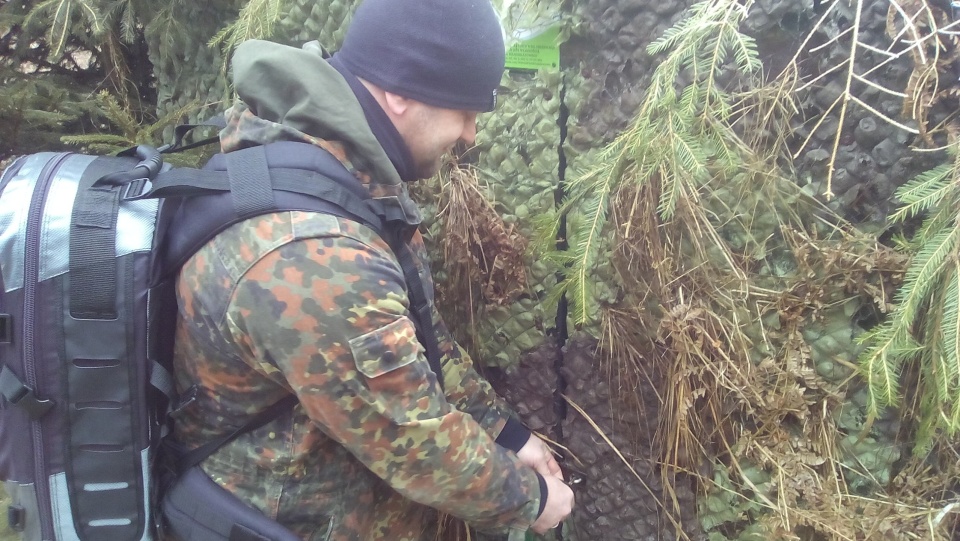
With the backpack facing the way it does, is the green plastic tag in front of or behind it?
behind

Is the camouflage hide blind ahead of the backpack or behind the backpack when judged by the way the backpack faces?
behind

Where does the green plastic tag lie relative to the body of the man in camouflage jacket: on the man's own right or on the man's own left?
on the man's own left

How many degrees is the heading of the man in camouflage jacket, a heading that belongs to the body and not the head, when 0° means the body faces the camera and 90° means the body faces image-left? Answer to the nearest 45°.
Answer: approximately 270°

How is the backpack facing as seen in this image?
to the viewer's left
